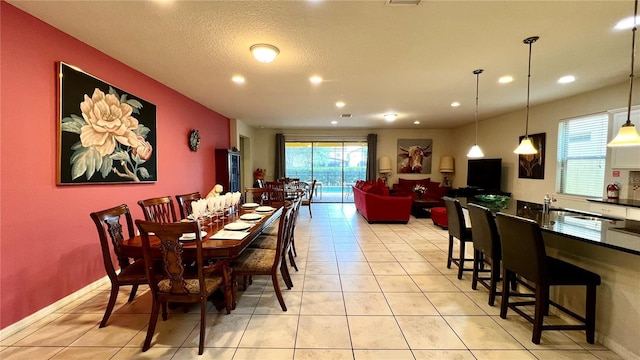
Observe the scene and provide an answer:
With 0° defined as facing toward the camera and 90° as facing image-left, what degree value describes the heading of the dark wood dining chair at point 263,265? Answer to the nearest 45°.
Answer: approximately 90°

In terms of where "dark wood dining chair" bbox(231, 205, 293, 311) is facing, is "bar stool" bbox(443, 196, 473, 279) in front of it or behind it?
behind

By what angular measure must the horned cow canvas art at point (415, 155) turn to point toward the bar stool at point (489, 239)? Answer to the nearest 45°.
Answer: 0° — it already faces it

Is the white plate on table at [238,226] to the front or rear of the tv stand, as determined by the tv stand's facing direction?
to the front

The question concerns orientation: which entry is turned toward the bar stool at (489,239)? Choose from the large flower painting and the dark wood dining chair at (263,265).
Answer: the large flower painting

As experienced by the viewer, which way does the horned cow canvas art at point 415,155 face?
facing the viewer

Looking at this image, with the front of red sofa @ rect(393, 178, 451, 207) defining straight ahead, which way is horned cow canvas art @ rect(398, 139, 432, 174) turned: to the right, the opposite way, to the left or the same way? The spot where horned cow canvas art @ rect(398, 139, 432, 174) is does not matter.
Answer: the same way

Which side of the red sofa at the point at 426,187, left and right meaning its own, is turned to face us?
front

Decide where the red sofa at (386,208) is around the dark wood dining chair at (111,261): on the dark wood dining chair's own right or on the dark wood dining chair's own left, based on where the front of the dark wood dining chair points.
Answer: on the dark wood dining chair's own left

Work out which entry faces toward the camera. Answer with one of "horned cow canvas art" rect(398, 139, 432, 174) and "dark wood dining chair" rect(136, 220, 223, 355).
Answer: the horned cow canvas art

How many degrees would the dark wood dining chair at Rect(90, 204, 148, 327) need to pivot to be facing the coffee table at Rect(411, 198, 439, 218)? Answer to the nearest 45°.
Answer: approximately 45° to its left

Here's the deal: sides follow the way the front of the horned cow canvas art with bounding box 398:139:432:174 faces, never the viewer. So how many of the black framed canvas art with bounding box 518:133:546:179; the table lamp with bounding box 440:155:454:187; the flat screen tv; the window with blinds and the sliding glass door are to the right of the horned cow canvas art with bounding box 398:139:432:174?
1

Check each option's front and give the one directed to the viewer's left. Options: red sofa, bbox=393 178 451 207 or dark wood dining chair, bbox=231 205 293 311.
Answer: the dark wood dining chair

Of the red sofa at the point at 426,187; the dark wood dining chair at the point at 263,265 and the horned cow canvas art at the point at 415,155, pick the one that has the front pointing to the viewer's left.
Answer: the dark wood dining chair

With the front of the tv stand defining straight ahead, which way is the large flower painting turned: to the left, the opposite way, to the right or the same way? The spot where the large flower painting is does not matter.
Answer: the opposite way

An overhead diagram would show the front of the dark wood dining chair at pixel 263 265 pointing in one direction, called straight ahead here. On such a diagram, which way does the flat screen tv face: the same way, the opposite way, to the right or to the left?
the same way

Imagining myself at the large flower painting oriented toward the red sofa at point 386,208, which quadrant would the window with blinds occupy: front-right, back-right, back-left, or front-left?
front-right

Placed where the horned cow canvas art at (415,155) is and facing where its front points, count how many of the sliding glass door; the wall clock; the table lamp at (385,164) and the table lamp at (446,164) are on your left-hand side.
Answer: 1

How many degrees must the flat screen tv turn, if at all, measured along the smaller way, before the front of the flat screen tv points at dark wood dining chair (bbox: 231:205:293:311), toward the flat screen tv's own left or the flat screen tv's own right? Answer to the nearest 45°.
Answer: approximately 45° to the flat screen tv's own left

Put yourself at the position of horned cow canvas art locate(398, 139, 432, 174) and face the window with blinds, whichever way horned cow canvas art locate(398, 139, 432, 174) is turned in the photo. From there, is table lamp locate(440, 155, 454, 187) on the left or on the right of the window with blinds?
left
